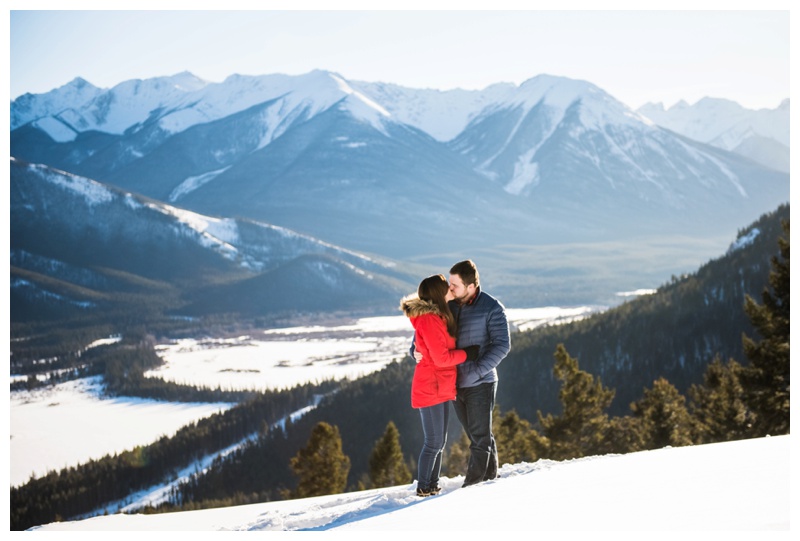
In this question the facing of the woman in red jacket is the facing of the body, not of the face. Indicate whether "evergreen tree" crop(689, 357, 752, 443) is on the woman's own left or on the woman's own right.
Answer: on the woman's own left

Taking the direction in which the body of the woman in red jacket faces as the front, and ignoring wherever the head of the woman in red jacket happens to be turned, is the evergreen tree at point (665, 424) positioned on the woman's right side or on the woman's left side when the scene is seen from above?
on the woman's left side

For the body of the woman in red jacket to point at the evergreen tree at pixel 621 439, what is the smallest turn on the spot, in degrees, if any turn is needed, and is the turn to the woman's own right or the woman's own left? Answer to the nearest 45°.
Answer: approximately 90° to the woman's own left

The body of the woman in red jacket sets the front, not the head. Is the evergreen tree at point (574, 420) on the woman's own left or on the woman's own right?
on the woman's own left

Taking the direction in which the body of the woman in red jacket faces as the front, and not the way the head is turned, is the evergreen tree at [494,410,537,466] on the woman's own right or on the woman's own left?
on the woman's own left

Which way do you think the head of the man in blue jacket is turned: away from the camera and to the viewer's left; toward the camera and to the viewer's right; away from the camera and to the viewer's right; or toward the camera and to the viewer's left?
toward the camera and to the viewer's left

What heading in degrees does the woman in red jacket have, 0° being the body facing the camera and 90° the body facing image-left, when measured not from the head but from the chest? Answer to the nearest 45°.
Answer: approximately 270°

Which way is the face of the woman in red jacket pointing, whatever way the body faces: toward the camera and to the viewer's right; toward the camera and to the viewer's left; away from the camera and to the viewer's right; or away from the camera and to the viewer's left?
away from the camera and to the viewer's right

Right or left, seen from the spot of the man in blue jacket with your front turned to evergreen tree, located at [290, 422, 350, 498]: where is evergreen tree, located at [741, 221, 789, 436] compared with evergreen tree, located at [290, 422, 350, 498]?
right
